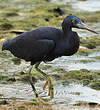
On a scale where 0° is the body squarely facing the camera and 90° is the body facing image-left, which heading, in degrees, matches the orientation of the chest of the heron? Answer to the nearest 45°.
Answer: approximately 270°
